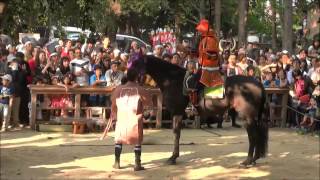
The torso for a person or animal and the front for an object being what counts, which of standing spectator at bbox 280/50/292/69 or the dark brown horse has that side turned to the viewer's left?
the dark brown horse

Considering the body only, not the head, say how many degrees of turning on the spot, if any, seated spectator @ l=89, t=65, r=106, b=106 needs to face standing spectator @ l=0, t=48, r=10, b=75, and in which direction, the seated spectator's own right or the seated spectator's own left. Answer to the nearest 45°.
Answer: approximately 90° to the seated spectator's own right

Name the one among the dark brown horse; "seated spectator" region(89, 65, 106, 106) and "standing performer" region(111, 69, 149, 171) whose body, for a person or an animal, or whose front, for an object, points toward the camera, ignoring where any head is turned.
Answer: the seated spectator

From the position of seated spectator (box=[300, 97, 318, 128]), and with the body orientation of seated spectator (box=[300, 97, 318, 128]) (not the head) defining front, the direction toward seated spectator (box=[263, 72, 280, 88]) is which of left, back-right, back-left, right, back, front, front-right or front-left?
right

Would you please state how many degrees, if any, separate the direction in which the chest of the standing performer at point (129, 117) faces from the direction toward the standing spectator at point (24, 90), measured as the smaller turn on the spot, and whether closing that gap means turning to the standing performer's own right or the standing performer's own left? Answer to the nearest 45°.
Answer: approximately 45° to the standing performer's own left

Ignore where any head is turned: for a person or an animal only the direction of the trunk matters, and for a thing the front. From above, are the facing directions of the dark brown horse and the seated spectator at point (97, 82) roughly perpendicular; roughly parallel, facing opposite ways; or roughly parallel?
roughly perpendicular

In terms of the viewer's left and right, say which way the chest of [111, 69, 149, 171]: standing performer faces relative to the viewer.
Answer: facing away from the viewer

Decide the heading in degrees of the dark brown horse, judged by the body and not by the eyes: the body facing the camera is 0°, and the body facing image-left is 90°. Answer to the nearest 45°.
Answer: approximately 90°

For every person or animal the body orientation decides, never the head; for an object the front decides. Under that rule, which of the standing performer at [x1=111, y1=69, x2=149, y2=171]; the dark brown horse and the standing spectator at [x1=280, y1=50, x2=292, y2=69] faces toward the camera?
the standing spectator
